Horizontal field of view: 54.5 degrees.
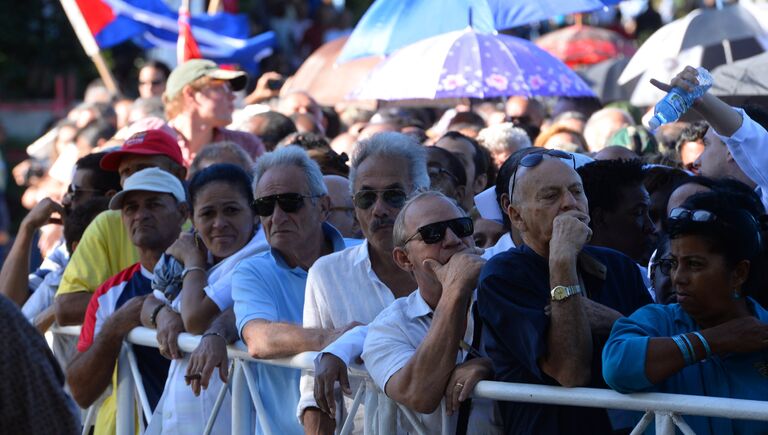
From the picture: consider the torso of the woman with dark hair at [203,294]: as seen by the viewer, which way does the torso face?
toward the camera

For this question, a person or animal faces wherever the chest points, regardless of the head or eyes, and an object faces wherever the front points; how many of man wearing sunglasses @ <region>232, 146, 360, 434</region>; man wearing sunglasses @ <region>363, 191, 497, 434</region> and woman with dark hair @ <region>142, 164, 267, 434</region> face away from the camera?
0

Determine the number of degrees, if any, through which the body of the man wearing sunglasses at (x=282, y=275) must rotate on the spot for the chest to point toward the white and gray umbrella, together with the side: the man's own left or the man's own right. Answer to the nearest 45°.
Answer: approximately 180°

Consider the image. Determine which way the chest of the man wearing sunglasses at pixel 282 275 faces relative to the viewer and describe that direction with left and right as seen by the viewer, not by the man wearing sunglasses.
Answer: facing the viewer and to the left of the viewer

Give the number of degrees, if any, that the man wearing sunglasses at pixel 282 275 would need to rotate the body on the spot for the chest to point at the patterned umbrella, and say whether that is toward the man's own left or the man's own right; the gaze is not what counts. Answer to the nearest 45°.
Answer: approximately 180°

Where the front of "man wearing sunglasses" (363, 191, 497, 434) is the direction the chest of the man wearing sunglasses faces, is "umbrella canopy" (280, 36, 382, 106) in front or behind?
behind

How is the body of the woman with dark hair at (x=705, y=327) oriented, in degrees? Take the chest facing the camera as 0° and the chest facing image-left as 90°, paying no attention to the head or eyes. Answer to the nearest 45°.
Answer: approximately 45°

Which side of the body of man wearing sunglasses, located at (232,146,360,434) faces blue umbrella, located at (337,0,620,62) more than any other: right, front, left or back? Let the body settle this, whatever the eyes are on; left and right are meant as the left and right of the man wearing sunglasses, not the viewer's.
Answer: back

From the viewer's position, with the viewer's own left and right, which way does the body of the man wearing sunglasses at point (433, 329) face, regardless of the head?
facing the viewer and to the right of the viewer

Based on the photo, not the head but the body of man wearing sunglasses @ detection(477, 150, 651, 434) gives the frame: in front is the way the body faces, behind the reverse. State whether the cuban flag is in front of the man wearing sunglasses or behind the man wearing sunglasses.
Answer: behind

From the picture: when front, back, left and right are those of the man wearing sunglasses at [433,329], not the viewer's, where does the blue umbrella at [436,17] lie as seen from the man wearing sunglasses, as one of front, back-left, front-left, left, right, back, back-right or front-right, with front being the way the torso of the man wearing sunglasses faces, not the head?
back-left

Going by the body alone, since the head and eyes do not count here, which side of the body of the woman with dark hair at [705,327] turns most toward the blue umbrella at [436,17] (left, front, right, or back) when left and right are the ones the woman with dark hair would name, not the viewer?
back

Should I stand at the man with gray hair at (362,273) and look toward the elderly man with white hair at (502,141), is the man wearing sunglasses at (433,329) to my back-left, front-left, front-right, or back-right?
back-right
